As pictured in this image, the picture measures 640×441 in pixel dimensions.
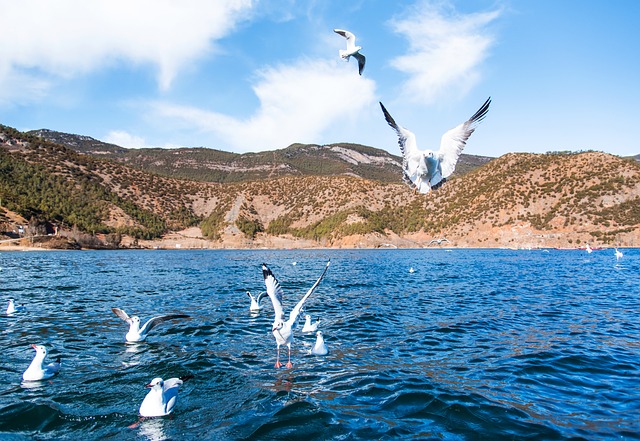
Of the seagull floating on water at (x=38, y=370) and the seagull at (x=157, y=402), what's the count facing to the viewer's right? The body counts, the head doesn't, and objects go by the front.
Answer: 0

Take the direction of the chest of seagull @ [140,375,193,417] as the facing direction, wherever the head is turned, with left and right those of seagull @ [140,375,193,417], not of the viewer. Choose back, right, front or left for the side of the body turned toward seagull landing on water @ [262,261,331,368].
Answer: back

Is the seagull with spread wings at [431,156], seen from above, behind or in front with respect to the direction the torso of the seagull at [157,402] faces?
behind

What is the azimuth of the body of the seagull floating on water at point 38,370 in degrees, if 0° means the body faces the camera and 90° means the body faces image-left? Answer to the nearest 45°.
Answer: approximately 45°

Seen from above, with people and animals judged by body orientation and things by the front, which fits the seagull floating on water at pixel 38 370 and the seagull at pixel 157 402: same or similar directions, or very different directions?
same or similar directions

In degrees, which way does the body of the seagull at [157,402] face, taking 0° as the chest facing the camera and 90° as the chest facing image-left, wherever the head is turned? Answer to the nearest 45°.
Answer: approximately 45°
